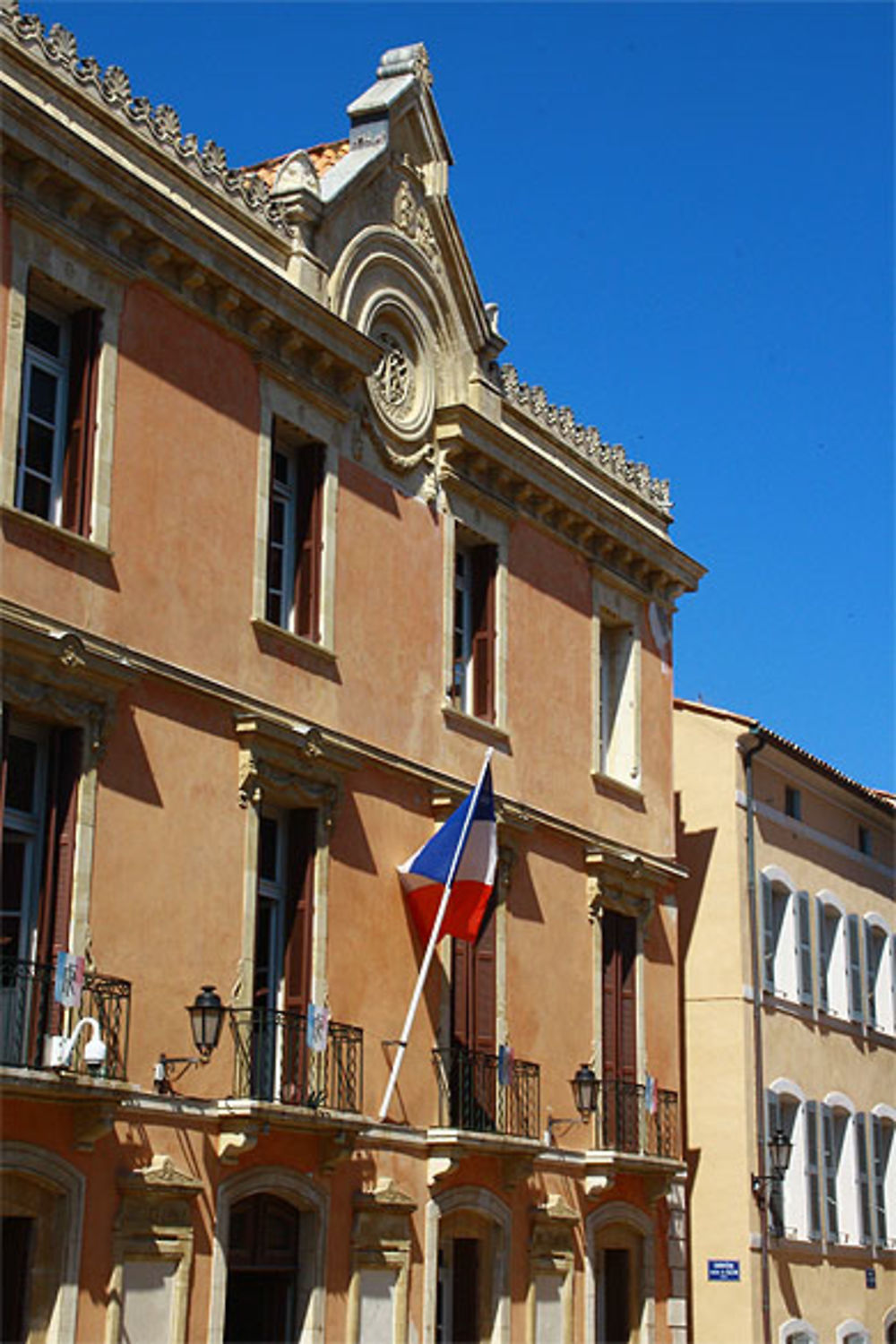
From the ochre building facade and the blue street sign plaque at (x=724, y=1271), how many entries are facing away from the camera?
0

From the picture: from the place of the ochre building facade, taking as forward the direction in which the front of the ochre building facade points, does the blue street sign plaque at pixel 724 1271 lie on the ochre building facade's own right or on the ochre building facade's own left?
on the ochre building facade's own left

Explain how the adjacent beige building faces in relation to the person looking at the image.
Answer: facing the viewer and to the right of the viewer

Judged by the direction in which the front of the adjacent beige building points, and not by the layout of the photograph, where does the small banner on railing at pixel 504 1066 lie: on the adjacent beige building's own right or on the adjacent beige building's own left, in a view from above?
on the adjacent beige building's own right

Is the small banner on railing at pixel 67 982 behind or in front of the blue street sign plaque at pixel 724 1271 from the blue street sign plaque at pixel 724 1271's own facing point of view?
in front

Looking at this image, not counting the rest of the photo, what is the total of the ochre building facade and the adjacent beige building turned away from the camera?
0

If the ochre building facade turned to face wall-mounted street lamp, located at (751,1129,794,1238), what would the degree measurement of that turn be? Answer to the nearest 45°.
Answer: approximately 90° to its left

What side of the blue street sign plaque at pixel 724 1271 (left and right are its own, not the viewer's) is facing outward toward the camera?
front

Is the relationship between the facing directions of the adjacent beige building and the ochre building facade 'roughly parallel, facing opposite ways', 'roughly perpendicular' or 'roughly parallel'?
roughly parallel

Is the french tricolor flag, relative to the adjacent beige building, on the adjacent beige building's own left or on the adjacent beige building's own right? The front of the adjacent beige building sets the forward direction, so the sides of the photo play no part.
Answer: on the adjacent beige building's own right
